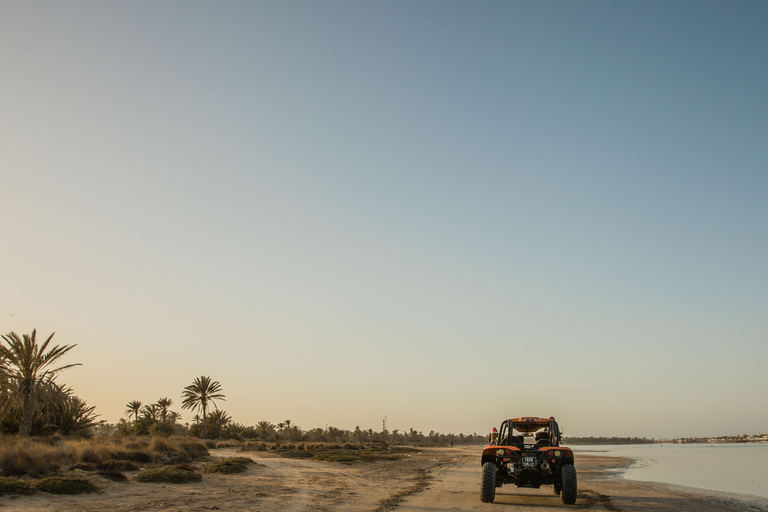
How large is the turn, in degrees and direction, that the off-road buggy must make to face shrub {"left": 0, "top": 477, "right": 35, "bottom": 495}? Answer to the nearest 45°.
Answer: approximately 90° to its left

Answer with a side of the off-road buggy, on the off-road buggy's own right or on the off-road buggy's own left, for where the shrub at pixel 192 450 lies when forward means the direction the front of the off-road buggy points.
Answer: on the off-road buggy's own left

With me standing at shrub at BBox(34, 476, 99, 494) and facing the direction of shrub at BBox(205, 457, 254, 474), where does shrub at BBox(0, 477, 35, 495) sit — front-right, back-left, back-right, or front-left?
back-left

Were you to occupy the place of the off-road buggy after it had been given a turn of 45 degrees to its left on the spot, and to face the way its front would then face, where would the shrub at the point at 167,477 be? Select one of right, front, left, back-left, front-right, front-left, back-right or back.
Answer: front-left

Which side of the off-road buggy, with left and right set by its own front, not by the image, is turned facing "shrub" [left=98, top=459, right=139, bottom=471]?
left

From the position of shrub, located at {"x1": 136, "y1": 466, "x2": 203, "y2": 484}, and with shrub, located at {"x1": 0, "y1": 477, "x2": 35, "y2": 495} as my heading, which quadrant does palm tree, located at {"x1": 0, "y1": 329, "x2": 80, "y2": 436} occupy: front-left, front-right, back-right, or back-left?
back-right

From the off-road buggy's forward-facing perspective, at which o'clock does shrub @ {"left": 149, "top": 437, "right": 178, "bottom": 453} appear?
The shrub is roughly at 10 o'clock from the off-road buggy.

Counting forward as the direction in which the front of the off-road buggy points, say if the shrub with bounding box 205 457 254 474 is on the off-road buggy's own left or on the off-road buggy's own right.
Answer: on the off-road buggy's own left

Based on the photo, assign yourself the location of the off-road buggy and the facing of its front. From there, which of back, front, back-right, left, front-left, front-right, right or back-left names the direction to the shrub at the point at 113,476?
left

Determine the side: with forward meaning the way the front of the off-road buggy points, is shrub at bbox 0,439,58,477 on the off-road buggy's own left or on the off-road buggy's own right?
on the off-road buggy's own left

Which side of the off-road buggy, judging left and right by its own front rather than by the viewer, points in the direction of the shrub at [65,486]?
left

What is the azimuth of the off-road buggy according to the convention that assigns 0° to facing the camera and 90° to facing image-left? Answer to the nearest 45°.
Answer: approximately 180°
